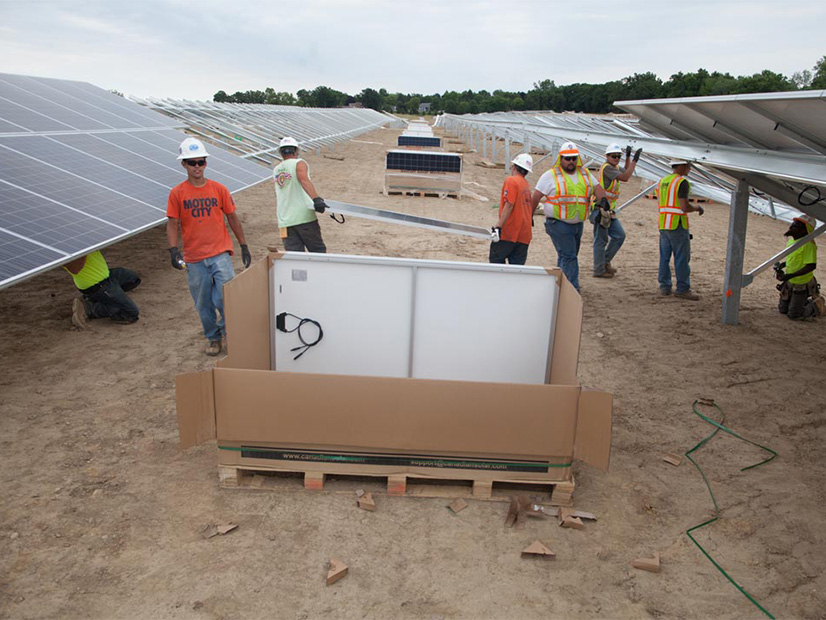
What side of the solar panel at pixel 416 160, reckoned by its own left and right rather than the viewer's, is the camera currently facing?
front

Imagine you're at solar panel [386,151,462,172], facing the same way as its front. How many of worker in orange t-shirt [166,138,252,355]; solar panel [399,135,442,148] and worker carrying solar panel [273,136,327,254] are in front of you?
2

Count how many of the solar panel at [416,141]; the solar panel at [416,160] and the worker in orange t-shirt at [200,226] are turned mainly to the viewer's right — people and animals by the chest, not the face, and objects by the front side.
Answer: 0

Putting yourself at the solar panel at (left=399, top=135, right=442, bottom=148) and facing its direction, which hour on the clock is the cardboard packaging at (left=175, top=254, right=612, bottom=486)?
The cardboard packaging is roughly at 12 o'clock from the solar panel.

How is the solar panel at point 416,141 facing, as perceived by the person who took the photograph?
facing the viewer

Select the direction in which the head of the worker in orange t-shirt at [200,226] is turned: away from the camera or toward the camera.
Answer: toward the camera

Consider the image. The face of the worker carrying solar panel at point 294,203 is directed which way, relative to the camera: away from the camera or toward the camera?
away from the camera

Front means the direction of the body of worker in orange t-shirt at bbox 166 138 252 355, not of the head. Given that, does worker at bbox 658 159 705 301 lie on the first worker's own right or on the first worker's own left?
on the first worker's own left

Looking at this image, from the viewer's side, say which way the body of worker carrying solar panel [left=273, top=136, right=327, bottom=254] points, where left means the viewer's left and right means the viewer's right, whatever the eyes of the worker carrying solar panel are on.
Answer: facing away from the viewer and to the right of the viewer

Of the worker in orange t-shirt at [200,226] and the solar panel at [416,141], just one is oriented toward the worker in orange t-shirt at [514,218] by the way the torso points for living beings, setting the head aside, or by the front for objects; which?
the solar panel

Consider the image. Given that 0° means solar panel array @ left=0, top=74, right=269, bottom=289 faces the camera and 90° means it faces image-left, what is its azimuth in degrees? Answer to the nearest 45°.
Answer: approximately 315°

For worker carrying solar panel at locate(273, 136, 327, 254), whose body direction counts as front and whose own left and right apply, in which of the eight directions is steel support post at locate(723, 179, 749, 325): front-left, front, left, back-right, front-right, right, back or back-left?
front-right

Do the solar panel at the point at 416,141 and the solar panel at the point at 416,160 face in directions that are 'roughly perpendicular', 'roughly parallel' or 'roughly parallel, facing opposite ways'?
roughly parallel

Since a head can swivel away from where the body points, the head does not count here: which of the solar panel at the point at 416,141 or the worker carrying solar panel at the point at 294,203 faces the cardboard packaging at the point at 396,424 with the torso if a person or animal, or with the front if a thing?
the solar panel
